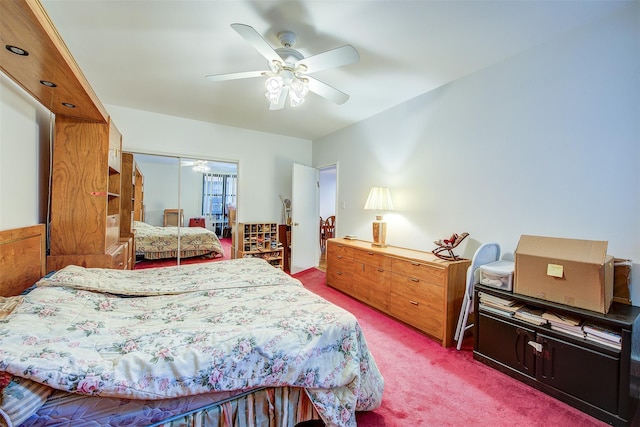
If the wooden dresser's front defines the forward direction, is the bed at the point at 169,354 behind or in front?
in front

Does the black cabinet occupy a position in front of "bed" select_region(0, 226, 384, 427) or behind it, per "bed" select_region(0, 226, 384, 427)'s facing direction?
in front

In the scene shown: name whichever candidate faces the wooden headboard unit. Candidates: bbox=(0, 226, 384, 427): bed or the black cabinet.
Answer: the black cabinet

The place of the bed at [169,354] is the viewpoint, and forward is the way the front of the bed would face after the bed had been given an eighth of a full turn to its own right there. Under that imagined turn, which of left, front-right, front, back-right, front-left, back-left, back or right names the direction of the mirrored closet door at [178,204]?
back-left

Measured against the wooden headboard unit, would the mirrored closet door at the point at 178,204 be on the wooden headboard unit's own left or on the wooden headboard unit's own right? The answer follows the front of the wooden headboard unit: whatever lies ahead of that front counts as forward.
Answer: on the wooden headboard unit's own left

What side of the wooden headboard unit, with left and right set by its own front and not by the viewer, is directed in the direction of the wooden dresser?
front

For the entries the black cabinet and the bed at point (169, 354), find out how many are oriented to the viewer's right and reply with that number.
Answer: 1

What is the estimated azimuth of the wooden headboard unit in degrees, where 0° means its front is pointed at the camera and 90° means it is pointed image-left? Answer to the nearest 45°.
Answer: approximately 315°

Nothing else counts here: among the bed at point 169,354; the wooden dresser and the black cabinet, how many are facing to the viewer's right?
1

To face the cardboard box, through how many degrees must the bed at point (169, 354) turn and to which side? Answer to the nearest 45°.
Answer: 0° — it already faces it

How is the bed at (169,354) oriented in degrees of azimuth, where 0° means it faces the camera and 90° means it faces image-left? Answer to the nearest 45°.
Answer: approximately 270°

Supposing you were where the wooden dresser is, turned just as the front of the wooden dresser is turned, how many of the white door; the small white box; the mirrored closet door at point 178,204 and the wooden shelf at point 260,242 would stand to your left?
1

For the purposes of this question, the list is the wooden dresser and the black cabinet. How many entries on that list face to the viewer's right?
0

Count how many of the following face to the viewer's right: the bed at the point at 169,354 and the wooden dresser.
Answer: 1

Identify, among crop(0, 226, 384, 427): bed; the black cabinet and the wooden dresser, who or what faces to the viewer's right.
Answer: the bed

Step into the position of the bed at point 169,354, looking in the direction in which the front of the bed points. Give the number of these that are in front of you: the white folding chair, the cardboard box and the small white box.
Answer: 3

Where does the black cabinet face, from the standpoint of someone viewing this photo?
facing the viewer and to the left of the viewer
